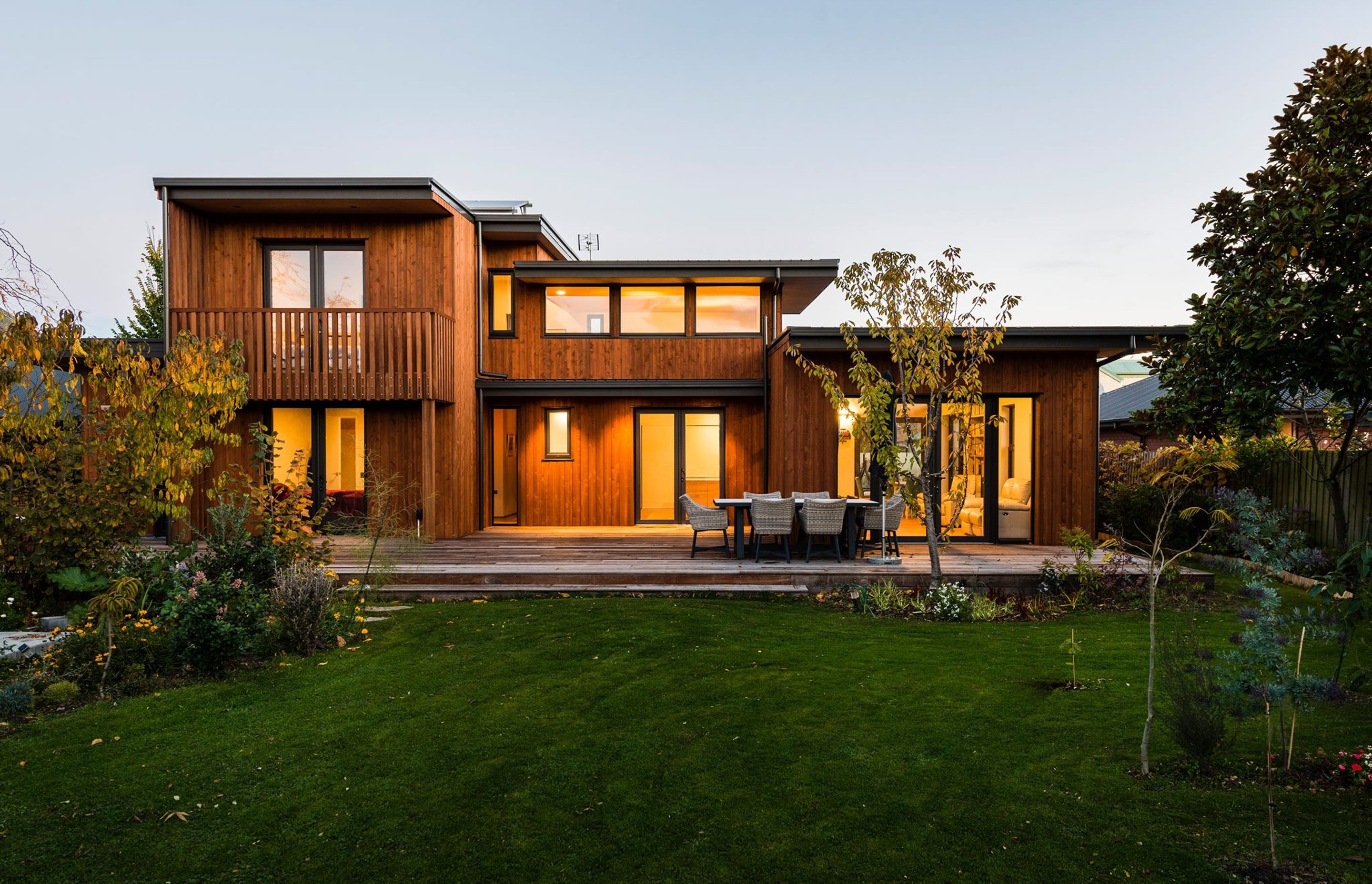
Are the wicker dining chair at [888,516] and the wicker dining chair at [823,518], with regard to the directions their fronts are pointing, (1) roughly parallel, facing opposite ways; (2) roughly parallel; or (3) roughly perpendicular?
roughly perpendicular

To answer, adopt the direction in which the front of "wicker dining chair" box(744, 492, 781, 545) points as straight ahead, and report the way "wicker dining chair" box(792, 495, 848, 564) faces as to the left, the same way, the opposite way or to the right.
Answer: the opposite way

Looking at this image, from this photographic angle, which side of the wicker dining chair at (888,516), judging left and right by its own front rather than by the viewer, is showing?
left

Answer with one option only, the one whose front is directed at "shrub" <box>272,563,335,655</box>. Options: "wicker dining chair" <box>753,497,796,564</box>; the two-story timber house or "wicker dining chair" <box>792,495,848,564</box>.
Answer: the two-story timber house

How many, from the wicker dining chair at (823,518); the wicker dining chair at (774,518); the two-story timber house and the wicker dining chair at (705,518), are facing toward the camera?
1

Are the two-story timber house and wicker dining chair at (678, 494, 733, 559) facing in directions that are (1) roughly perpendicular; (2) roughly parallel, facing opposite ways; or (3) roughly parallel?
roughly perpendicular

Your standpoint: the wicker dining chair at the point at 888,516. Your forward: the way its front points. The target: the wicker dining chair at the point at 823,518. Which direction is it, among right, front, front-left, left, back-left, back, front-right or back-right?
front-left

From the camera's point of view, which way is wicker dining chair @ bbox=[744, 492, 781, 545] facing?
toward the camera

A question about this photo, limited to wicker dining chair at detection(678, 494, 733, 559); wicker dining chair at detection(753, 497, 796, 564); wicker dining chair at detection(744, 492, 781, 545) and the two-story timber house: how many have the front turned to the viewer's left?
0

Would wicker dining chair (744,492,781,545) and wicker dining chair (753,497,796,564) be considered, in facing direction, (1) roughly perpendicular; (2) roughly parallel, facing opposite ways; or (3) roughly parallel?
roughly parallel, facing opposite ways

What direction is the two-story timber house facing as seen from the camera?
toward the camera

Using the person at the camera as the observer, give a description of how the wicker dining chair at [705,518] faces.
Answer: facing to the right of the viewer

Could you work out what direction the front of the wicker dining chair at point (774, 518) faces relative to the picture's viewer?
facing away from the viewer

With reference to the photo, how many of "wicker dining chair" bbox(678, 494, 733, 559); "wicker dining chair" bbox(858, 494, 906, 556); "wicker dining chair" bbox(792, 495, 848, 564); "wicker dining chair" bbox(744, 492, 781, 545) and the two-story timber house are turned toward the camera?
2

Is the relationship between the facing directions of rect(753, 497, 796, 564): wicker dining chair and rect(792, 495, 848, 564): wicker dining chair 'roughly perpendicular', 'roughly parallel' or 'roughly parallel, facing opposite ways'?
roughly parallel

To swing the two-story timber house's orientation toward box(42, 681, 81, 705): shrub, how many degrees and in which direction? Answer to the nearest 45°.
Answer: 0° — it already faces it

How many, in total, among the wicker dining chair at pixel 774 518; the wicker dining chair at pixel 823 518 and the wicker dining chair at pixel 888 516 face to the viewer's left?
1
